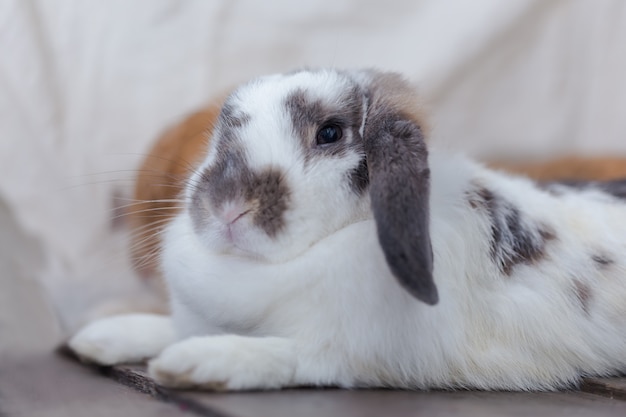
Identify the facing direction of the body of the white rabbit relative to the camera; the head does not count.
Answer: to the viewer's left
